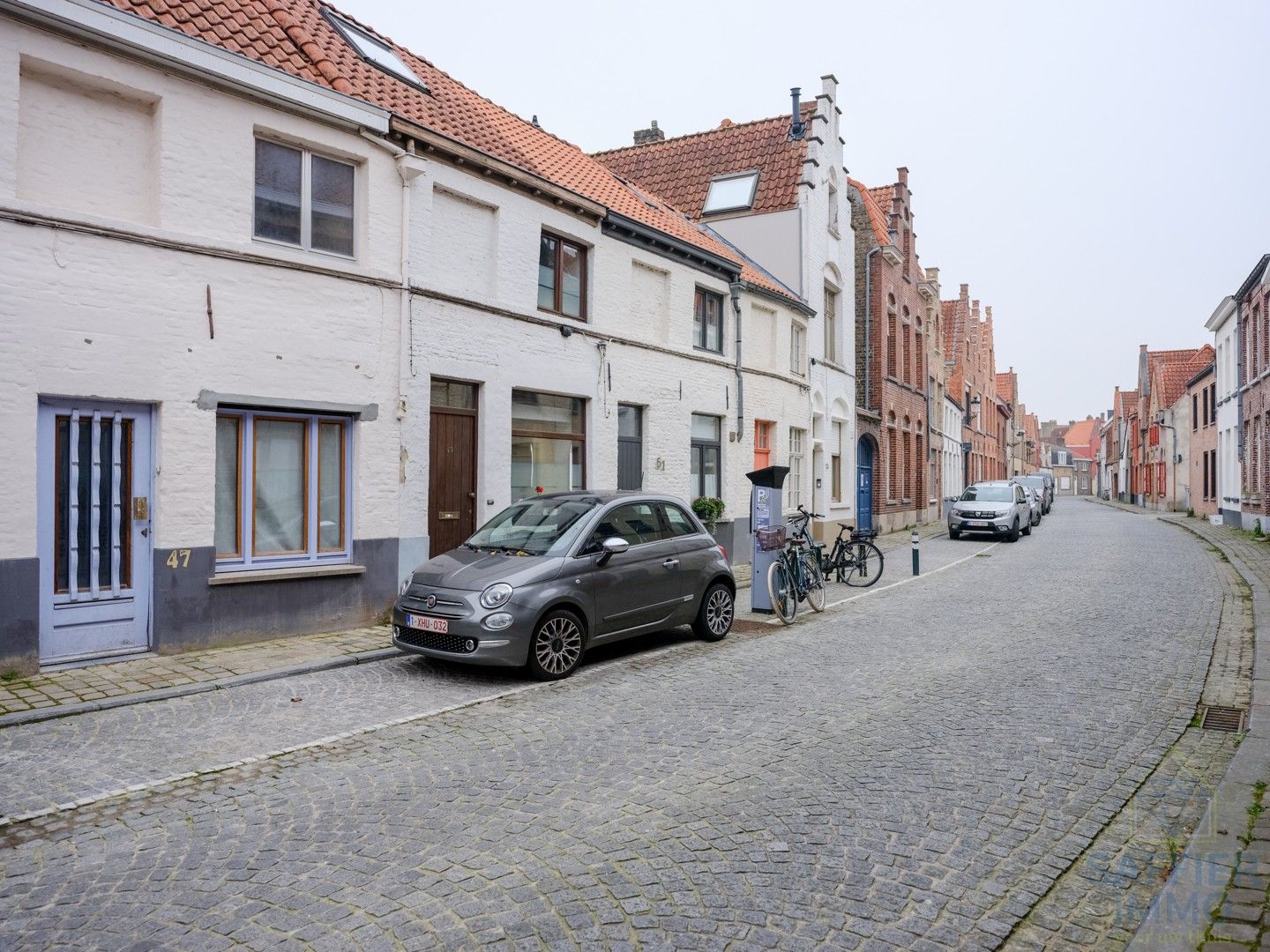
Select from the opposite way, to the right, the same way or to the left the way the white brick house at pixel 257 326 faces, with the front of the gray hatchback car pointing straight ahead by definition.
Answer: to the left

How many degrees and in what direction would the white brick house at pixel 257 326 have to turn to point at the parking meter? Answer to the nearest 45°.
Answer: approximately 45° to its left

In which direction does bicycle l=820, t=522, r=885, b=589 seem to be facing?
to the viewer's left

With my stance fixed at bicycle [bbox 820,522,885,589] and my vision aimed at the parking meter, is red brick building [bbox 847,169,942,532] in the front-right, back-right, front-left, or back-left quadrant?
back-right

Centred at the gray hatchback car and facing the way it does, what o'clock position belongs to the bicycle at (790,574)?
The bicycle is roughly at 6 o'clock from the gray hatchback car.

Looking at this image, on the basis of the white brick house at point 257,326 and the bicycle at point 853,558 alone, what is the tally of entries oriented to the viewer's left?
1

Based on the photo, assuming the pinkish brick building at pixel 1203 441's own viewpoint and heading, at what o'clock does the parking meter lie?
The parking meter is roughly at 9 o'clock from the pinkish brick building.

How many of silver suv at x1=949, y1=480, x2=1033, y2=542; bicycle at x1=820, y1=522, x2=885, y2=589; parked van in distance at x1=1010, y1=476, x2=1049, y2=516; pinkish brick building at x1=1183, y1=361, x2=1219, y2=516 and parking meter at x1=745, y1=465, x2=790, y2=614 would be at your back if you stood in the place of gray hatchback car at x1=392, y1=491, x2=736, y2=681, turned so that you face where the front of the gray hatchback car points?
5

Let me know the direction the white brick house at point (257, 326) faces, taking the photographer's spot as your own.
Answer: facing the viewer and to the right of the viewer

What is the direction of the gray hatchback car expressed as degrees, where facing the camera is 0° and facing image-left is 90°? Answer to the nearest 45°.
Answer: approximately 45°

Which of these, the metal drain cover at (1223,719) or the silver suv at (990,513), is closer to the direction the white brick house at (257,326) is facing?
the metal drain cover

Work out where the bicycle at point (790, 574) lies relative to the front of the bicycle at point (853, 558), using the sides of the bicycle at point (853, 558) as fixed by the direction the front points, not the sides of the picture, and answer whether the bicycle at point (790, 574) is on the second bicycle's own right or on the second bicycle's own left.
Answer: on the second bicycle's own left

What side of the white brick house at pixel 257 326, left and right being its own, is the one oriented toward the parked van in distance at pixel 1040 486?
left

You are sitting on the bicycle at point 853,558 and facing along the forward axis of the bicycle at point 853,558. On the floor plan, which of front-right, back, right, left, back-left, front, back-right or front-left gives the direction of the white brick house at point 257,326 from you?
front-left

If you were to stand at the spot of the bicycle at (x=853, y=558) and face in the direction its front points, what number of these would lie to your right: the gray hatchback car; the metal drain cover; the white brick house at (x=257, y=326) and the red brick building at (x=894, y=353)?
1
